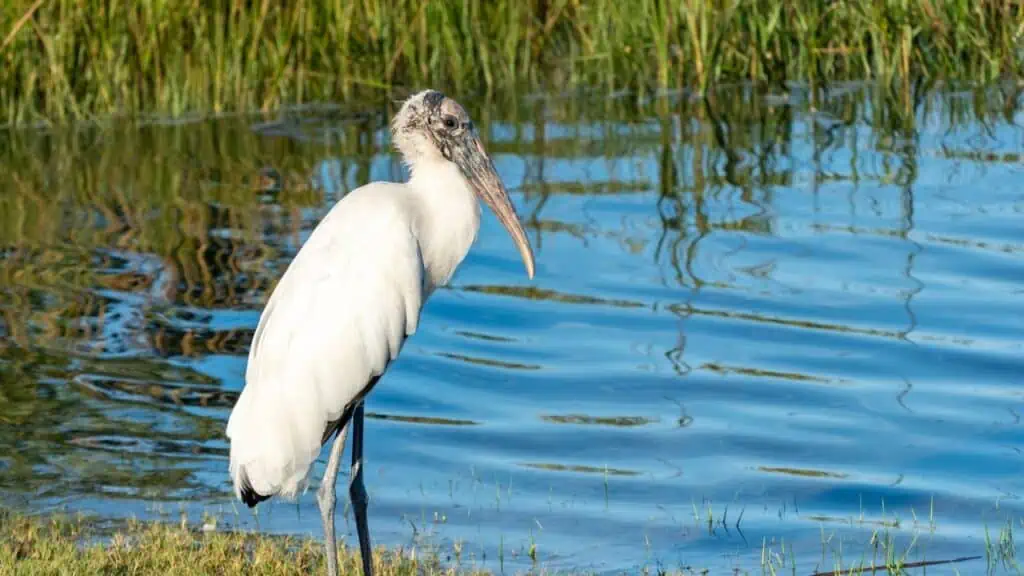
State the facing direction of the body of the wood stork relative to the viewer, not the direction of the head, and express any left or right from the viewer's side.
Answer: facing to the right of the viewer
